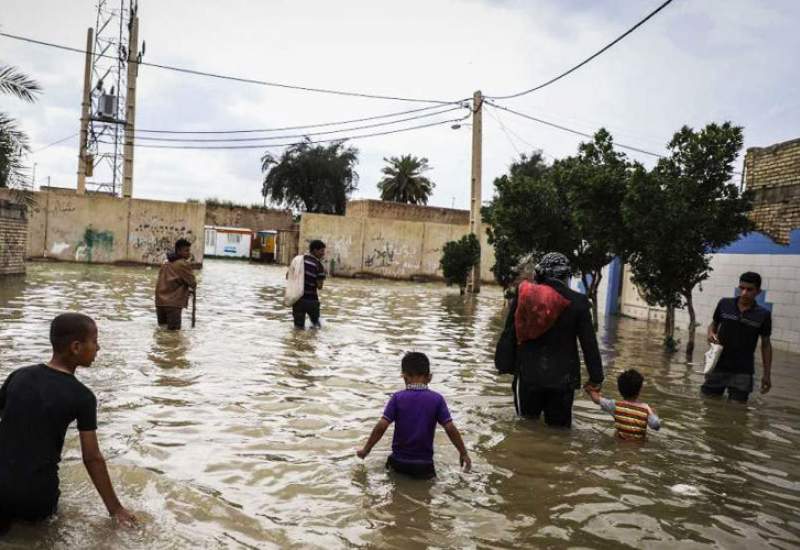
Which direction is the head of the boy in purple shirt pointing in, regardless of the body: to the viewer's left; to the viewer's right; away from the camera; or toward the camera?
away from the camera

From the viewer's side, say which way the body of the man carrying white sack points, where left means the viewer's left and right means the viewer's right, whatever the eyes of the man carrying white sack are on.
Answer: facing away from the viewer and to the right of the viewer

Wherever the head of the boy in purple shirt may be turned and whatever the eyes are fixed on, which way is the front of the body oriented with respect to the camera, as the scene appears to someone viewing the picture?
away from the camera

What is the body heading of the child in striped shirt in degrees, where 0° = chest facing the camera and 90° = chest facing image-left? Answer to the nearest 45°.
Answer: approximately 180°

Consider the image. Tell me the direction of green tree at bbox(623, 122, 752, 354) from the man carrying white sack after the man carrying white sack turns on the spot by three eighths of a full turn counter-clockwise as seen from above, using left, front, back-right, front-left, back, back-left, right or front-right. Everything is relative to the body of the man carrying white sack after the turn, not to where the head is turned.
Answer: back

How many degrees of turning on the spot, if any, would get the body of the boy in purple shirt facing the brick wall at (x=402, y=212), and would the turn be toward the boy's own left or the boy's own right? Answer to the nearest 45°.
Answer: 0° — they already face it

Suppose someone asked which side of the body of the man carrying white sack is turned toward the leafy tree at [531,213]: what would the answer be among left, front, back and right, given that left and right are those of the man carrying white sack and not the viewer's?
front

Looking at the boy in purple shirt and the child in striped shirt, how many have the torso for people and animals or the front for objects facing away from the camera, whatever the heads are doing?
2

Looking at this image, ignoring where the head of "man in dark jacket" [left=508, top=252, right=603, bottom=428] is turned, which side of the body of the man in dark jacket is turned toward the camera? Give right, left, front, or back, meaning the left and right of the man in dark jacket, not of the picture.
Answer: back

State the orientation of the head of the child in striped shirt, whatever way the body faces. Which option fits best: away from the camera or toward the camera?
away from the camera

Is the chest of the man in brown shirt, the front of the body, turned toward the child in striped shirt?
no

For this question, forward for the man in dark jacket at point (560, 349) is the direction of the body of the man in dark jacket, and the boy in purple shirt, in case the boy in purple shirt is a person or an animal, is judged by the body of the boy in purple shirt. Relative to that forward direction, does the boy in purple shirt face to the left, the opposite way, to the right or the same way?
the same way

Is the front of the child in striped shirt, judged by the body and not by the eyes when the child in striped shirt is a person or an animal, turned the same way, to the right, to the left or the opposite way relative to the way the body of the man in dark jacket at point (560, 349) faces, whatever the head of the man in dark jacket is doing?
the same way

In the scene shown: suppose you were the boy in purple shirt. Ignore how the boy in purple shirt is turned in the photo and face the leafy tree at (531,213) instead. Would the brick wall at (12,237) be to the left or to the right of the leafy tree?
left
